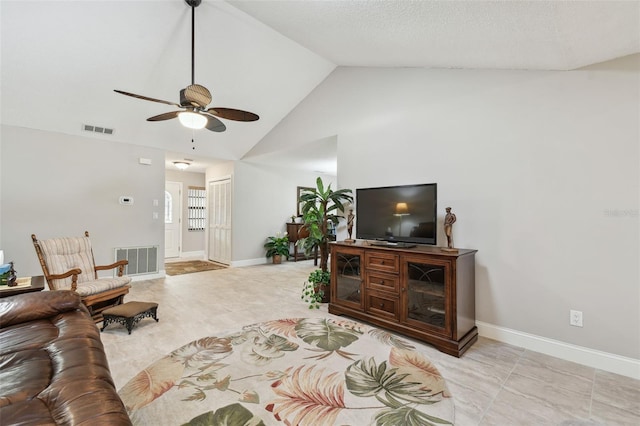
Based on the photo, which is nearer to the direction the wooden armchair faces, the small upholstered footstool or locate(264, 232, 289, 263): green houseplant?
the small upholstered footstool

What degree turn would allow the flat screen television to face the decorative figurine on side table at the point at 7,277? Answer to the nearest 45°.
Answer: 0° — it already faces it

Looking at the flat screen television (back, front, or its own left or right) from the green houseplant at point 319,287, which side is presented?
right

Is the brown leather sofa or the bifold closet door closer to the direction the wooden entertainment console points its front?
the brown leather sofa

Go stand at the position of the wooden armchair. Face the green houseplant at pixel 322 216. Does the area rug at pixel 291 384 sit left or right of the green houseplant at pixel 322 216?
right

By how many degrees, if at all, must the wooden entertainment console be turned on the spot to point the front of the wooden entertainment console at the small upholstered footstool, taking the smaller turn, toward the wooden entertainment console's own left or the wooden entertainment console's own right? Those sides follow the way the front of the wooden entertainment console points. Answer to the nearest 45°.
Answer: approximately 45° to the wooden entertainment console's own right

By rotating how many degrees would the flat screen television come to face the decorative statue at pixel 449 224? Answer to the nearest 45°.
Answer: approximately 135° to its left

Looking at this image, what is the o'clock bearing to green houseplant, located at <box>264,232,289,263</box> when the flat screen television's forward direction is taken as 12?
The green houseplant is roughly at 3 o'clock from the flat screen television.

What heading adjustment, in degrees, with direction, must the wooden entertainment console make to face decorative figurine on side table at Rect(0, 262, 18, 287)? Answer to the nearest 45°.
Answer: approximately 45° to its right

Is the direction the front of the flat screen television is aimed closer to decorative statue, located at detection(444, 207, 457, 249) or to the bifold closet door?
the bifold closet door
